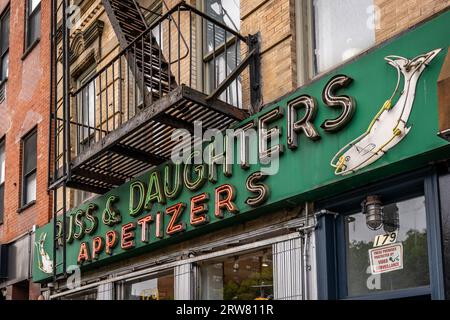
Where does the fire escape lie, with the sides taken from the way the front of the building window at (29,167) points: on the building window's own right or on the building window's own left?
on the building window's own left

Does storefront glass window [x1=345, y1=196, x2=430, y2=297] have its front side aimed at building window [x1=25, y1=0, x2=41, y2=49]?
no

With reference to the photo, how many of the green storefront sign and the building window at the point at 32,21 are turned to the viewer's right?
0

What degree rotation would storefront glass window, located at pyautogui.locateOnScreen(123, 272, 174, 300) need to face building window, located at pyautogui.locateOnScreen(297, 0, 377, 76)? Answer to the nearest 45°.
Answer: approximately 90° to its left

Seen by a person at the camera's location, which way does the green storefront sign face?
facing the viewer and to the left of the viewer

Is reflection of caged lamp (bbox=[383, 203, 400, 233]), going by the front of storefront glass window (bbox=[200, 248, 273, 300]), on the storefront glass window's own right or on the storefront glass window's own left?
on the storefront glass window's own left

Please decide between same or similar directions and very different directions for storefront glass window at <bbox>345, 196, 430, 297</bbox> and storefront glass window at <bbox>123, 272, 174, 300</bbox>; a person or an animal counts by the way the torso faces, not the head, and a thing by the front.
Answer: same or similar directions

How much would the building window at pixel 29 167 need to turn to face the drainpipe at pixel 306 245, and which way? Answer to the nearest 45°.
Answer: approximately 45° to its left

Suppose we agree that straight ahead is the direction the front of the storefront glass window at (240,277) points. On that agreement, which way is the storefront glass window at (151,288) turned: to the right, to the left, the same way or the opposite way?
the same way

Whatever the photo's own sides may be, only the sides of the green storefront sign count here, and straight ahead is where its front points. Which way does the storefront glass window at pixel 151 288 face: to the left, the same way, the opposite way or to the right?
the same way

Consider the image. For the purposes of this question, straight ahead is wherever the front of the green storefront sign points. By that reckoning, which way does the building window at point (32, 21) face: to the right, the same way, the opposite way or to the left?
the same way

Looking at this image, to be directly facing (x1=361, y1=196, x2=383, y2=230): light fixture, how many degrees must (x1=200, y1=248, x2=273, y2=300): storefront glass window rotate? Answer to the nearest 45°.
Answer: approximately 90° to its left

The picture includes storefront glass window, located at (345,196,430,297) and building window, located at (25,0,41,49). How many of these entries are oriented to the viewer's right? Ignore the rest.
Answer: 0

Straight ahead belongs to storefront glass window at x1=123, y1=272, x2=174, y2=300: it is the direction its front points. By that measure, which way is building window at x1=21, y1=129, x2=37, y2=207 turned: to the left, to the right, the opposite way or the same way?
the same way

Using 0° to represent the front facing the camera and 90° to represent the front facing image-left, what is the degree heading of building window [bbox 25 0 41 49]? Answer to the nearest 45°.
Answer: approximately 45°

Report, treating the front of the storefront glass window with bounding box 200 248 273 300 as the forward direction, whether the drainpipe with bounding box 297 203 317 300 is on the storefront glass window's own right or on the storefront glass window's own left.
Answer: on the storefront glass window's own left

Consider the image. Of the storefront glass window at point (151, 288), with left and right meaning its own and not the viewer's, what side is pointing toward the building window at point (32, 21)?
right
